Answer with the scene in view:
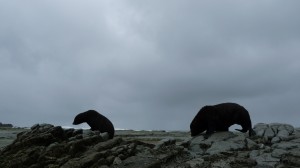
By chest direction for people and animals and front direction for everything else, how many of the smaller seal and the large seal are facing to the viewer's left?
2

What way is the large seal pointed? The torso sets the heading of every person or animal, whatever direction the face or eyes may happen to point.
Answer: to the viewer's left

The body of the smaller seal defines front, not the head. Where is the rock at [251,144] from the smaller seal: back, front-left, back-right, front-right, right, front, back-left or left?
back-left

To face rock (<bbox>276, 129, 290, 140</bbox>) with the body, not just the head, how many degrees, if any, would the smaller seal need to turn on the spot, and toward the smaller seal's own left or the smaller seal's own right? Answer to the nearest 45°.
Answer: approximately 135° to the smaller seal's own left

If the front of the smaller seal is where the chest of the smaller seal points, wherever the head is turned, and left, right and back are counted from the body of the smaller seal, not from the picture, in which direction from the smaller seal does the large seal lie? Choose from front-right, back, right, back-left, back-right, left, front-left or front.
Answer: back-left

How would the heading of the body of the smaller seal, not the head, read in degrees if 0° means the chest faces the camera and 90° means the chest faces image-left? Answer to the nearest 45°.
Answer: approximately 90°
